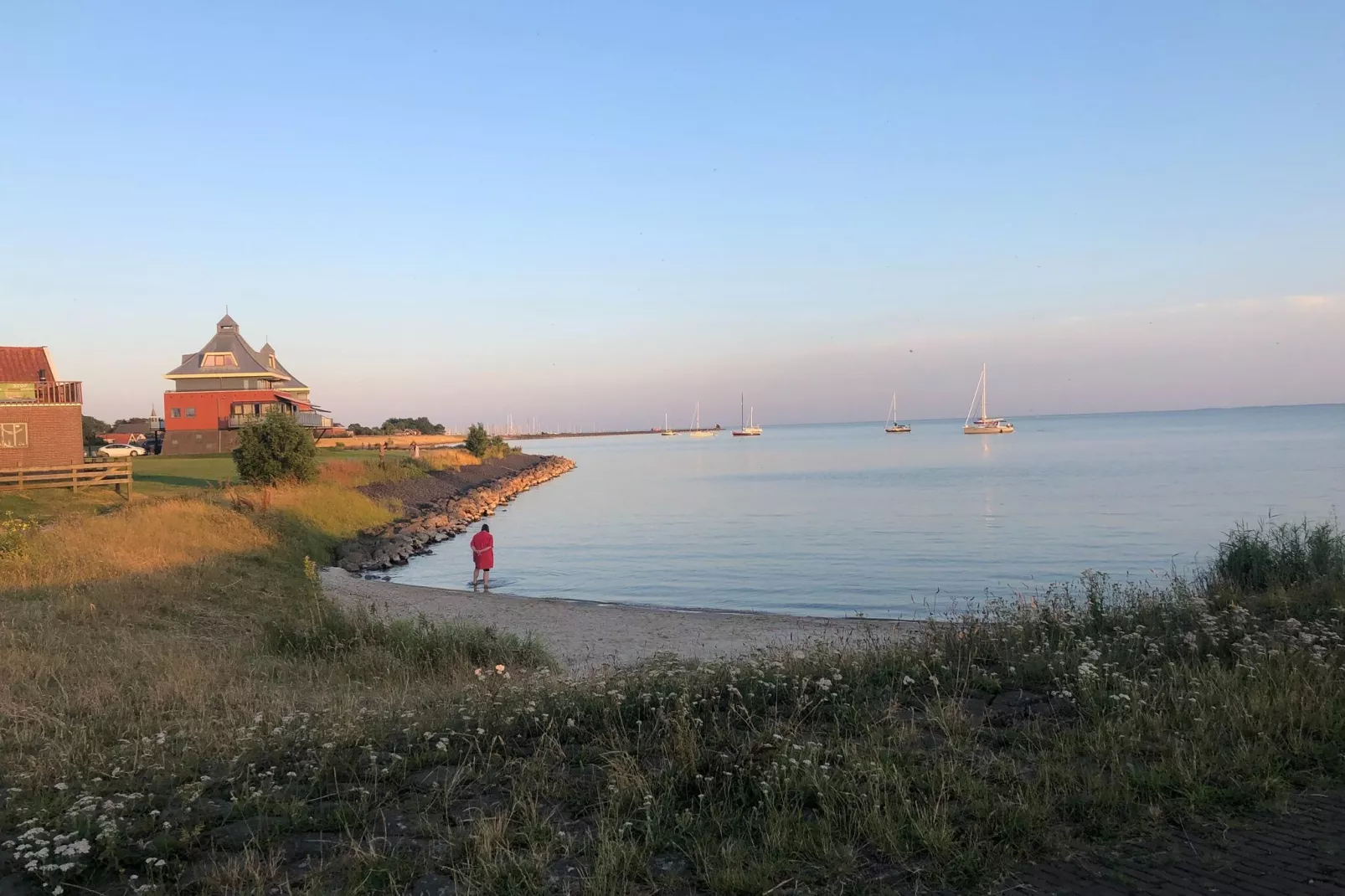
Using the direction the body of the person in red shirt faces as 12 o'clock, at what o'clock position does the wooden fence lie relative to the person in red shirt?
The wooden fence is roughly at 10 o'clock from the person in red shirt.

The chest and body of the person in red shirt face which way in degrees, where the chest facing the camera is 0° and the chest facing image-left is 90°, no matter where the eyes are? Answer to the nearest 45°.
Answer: approximately 180°

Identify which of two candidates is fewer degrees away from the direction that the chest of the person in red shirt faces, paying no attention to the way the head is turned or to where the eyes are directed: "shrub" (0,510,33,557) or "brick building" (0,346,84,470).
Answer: the brick building

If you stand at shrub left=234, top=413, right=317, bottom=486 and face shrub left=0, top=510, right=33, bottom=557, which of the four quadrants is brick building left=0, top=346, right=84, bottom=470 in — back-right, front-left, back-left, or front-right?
back-right

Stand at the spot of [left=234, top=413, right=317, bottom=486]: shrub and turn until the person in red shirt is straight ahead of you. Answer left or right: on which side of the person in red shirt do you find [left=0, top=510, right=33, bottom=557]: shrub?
right

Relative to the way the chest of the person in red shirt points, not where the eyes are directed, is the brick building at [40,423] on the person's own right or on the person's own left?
on the person's own left

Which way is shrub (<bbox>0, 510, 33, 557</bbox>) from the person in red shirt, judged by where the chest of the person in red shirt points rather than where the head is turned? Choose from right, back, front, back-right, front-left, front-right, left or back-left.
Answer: back-left

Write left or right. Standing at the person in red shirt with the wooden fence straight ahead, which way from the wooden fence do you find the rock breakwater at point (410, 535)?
right
